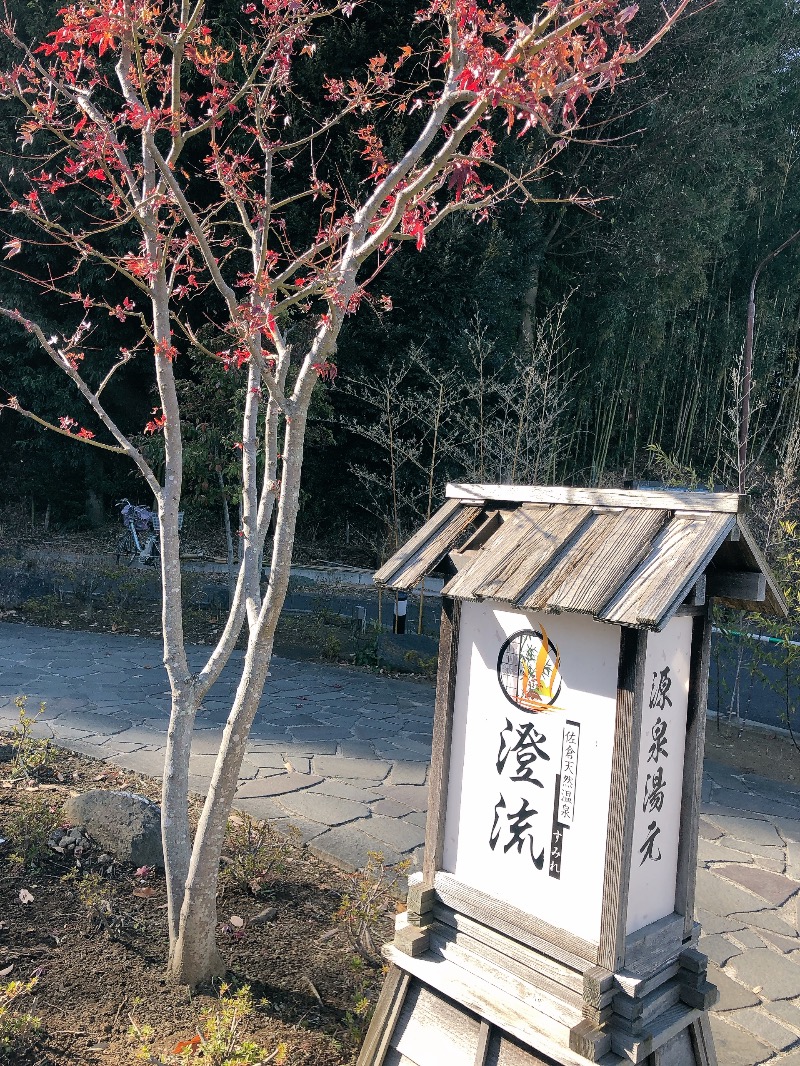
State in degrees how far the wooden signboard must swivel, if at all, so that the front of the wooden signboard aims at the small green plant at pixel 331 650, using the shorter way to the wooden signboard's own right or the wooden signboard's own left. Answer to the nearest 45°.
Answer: approximately 135° to the wooden signboard's own right

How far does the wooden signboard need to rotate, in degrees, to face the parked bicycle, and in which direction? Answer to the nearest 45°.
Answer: approximately 90° to its right

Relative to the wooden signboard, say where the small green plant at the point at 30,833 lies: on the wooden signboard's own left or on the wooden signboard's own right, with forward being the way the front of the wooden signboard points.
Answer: on the wooden signboard's own right

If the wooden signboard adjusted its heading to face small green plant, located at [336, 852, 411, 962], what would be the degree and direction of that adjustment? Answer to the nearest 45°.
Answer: approximately 90° to its right

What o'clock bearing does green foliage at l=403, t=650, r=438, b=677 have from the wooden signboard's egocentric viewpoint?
The green foliage is roughly at 4 o'clock from the wooden signboard.

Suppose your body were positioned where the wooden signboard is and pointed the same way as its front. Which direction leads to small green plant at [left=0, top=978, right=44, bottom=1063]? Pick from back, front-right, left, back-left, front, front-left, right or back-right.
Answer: front-right

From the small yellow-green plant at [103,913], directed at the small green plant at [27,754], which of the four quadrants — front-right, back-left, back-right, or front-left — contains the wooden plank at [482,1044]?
back-right

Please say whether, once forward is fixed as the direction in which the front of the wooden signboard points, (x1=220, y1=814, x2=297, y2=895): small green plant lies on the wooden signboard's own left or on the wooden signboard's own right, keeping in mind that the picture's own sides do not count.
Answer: on the wooden signboard's own right

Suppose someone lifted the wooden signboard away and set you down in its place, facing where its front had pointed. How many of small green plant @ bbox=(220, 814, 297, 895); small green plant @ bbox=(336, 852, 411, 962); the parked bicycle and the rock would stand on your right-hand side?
4

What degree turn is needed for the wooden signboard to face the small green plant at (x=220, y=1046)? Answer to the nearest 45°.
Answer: approximately 45° to its right

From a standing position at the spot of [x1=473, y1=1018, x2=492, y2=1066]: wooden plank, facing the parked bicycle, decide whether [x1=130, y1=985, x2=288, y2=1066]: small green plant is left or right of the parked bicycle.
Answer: left

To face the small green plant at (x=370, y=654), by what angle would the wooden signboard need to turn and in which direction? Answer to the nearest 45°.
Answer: approximately 135° to its right

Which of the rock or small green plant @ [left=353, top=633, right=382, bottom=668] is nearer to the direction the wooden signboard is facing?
the rock

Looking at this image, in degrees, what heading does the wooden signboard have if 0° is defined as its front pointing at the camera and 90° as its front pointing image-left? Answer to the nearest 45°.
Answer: approximately 45°
